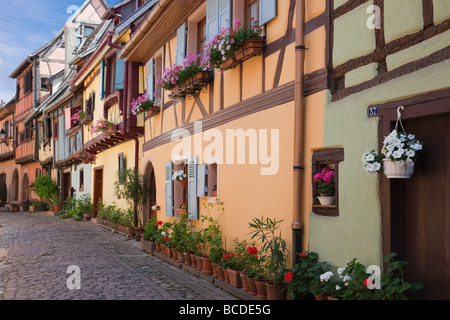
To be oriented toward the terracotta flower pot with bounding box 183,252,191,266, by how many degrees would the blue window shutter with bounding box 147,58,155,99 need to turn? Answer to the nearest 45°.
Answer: approximately 45° to its left

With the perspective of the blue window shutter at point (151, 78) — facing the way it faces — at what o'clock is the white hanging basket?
The white hanging basket is roughly at 10 o'clock from the blue window shutter.

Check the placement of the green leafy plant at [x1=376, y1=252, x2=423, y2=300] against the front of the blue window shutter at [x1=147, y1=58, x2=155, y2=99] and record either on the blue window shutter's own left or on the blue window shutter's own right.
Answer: on the blue window shutter's own left

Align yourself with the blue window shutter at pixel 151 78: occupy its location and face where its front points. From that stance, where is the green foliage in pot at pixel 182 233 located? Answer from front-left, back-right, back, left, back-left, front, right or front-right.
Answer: front-left

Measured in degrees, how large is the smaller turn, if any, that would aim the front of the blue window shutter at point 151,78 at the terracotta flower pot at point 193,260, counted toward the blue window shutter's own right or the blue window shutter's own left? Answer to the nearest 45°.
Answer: approximately 45° to the blue window shutter's own left

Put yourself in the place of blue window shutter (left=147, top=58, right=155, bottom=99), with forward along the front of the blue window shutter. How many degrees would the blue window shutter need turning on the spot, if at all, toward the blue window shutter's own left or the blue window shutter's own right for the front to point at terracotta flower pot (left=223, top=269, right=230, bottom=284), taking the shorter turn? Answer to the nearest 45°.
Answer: approximately 45° to the blue window shutter's own left

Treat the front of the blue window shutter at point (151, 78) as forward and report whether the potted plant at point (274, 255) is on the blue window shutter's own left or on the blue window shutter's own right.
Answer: on the blue window shutter's own left

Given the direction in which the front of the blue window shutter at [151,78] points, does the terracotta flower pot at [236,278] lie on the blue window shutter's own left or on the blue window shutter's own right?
on the blue window shutter's own left

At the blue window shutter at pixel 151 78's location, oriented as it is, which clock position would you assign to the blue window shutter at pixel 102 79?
the blue window shutter at pixel 102 79 is roughly at 4 o'clock from the blue window shutter at pixel 151 78.

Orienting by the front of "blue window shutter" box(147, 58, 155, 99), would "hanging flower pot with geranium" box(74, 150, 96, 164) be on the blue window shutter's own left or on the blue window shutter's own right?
on the blue window shutter's own right

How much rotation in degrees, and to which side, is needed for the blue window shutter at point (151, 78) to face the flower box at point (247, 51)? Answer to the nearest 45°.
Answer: approximately 45° to its left

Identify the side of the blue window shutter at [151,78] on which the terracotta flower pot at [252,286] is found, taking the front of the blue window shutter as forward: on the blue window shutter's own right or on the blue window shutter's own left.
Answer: on the blue window shutter's own left

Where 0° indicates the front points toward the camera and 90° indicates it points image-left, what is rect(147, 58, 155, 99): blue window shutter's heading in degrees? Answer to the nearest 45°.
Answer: approximately 45°

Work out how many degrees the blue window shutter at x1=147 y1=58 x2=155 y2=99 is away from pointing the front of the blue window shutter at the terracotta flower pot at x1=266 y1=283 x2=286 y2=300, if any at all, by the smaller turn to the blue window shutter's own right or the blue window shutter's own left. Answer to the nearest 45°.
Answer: approximately 45° to the blue window shutter's own left
